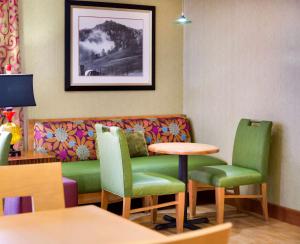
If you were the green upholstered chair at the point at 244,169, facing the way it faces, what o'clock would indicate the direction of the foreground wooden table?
The foreground wooden table is roughly at 11 o'clock from the green upholstered chair.

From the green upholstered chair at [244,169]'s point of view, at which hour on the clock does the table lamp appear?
The table lamp is roughly at 1 o'clock from the green upholstered chair.

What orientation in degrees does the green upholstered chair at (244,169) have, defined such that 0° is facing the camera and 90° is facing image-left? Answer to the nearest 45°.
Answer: approximately 45°

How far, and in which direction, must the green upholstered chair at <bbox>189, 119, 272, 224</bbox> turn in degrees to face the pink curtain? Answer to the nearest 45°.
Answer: approximately 45° to its right

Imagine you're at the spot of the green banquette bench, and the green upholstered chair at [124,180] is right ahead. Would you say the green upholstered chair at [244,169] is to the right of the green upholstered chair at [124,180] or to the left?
left

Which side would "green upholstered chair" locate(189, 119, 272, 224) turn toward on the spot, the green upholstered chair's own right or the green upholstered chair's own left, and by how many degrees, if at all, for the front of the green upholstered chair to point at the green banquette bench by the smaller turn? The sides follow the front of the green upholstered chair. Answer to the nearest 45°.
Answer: approximately 45° to the green upholstered chair's own right

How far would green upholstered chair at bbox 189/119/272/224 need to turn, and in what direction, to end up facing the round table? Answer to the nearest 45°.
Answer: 0° — it already faces it

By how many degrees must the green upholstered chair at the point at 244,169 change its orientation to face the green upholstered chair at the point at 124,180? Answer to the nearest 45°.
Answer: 0° — it already faces it
